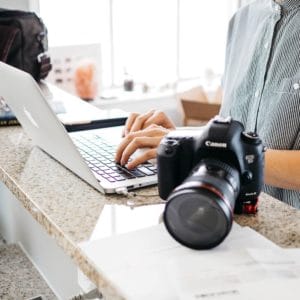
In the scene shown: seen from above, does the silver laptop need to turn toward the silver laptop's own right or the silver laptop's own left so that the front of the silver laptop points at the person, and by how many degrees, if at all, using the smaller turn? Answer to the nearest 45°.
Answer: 0° — it already faces them

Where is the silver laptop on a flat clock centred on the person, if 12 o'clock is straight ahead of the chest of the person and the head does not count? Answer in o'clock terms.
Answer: The silver laptop is roughly at 12 o'clock from the person.

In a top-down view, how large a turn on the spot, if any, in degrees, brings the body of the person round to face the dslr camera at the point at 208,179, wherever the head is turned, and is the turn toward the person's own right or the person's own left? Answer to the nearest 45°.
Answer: approximately 45° to the person's own left

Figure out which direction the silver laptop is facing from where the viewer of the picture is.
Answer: facing away from the viewer and to the right of the viewer

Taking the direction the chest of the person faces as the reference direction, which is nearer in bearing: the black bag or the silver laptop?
the silver laptop

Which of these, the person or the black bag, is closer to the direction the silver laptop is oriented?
the person

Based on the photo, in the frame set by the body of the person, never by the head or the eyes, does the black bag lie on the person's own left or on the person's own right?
on the person's own right

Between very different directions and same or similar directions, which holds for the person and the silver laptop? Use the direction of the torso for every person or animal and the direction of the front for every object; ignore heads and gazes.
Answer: very different directions

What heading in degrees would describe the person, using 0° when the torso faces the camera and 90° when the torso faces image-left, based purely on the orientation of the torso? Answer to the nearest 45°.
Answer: approximately 45°
